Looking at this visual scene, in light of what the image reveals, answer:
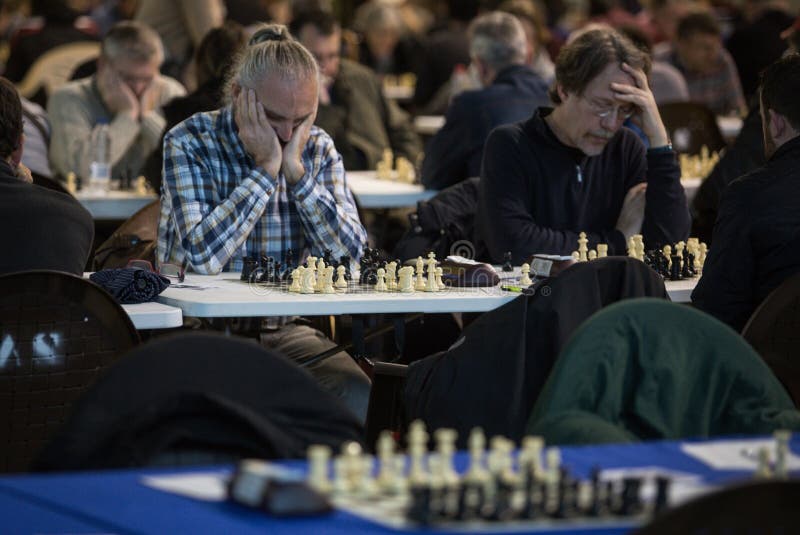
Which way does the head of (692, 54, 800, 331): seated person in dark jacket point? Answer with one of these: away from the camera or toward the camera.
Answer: away from the camera

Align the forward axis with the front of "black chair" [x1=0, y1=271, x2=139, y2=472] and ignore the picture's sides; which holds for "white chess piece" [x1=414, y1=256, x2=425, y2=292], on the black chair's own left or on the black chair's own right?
on the black chair's own right

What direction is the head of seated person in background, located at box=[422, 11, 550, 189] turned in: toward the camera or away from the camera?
away from the camera

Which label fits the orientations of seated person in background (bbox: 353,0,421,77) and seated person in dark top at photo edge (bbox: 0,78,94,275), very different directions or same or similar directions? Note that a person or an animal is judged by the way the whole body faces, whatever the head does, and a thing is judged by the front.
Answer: very different directions

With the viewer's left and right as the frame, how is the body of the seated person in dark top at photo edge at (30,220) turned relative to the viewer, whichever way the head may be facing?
facing away from the viewer

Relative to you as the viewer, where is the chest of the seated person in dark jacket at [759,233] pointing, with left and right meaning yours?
facing away from the viewer and to the left of the viewer

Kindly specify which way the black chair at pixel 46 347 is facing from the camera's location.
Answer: facing away from the viewer

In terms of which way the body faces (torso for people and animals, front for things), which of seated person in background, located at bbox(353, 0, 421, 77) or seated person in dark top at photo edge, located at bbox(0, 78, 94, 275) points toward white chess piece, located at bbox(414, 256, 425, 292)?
seated person in background, located at bbox(353, 0, 421, 77)

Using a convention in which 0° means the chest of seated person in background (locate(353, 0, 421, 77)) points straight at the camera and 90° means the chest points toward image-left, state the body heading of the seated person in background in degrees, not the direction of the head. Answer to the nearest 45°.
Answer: approximately 0°
